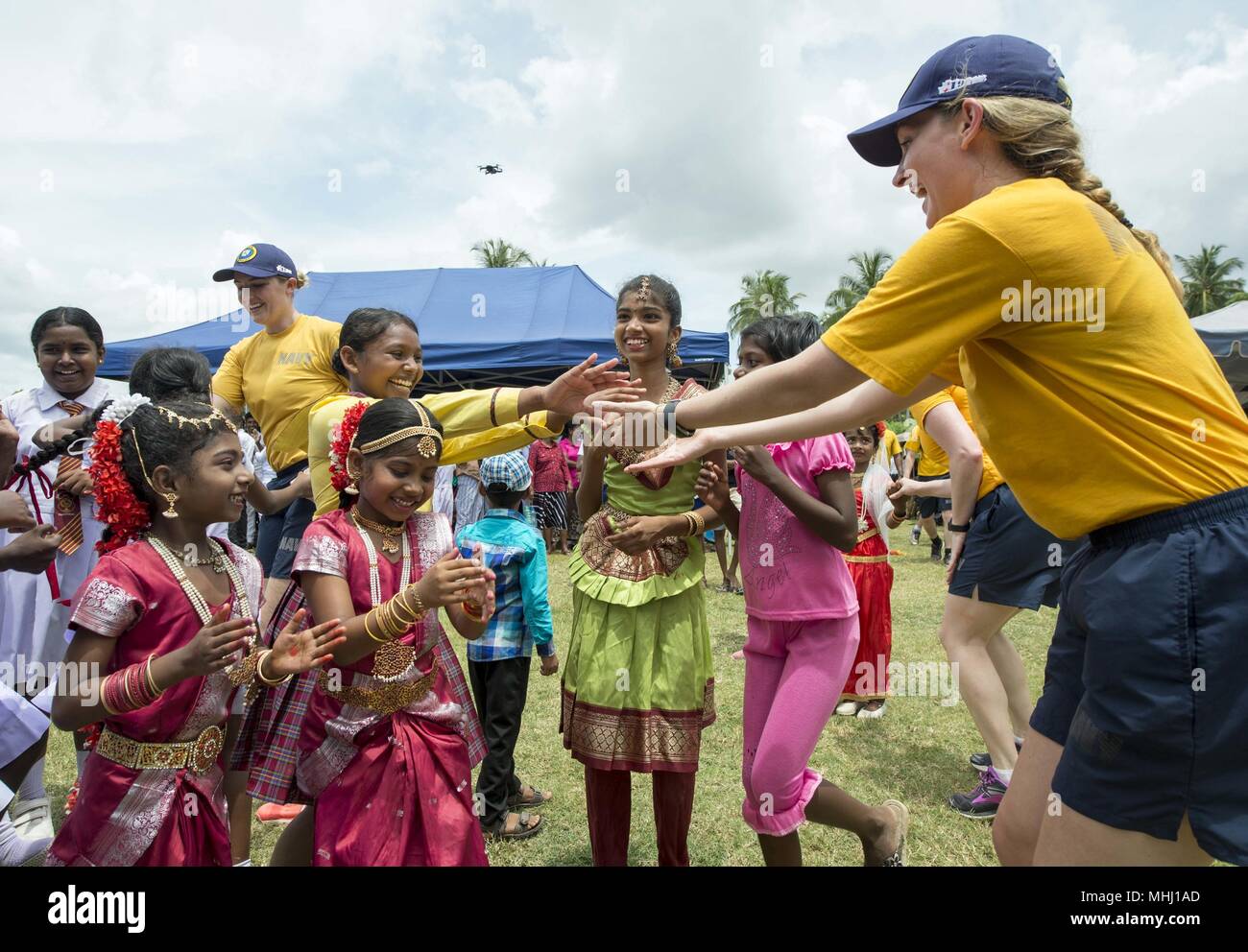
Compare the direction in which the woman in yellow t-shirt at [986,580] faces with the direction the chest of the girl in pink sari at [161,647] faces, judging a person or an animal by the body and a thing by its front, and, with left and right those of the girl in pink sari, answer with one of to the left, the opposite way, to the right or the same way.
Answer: the opposite way

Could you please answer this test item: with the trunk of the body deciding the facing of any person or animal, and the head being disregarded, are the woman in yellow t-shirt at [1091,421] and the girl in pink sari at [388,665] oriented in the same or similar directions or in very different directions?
very different directions

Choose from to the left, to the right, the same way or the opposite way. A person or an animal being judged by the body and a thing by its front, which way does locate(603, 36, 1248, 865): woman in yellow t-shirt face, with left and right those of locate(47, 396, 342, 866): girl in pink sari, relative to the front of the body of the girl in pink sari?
the opposite way

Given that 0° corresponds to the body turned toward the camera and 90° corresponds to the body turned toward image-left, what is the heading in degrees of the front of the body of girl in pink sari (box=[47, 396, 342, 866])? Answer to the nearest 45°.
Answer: approximately 315°

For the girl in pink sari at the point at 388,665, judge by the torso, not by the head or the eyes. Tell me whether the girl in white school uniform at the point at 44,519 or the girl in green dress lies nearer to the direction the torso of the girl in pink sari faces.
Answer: the girl in green dress

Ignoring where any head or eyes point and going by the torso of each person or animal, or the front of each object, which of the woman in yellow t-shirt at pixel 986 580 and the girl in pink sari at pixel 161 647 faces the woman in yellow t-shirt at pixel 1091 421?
the girl in pink sari

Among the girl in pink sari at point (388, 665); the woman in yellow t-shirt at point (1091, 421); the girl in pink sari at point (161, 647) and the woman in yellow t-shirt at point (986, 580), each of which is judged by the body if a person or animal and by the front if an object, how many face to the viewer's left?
2

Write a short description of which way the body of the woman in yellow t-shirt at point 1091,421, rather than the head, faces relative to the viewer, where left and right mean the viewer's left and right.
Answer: facing to the left of the viewer

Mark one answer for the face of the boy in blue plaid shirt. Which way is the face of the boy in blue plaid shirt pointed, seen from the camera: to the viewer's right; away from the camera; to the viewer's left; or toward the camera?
away from the camera
